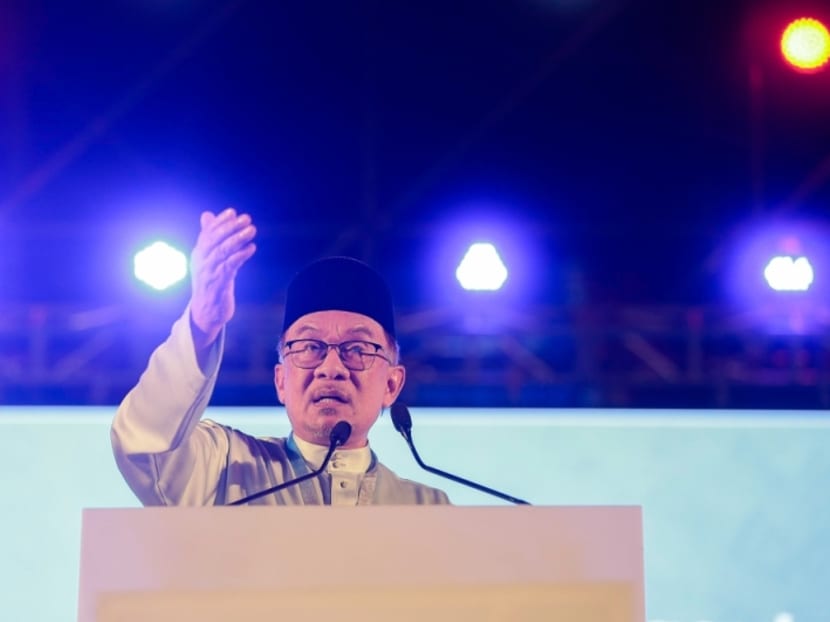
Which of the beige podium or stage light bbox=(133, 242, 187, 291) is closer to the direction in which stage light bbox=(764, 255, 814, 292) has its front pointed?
the beige podium

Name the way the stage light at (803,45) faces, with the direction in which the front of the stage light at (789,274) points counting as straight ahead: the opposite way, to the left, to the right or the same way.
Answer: the same way

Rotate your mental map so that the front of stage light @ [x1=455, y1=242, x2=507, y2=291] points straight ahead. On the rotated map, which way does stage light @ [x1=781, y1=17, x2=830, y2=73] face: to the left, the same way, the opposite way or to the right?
the same way

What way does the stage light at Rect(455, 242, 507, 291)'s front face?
toward the camera

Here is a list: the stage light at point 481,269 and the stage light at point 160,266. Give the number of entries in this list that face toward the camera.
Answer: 2

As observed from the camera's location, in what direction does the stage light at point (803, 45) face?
facing the viewer

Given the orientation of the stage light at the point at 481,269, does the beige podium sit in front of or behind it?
in front

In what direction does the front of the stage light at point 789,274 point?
toward the camera

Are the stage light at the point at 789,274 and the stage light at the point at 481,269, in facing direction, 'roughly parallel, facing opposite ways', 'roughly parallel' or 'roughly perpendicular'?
roughly parallel

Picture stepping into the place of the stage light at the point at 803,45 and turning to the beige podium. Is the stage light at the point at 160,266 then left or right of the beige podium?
right

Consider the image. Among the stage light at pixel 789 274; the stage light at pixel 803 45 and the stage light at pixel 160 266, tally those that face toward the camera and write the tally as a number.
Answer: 3
